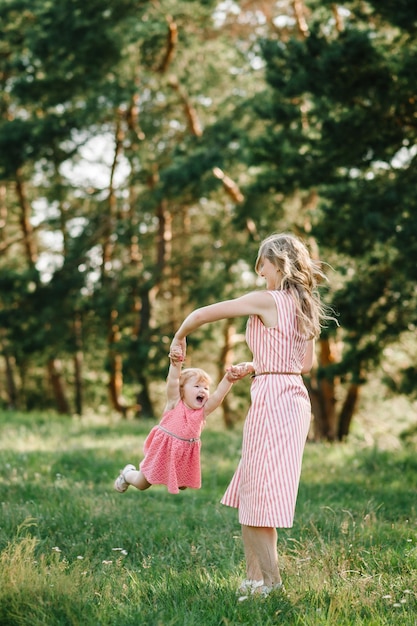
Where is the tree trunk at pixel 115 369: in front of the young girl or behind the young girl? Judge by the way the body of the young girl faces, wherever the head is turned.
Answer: behind

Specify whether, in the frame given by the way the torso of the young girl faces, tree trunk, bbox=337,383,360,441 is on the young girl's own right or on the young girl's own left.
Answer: on the young girl's own left

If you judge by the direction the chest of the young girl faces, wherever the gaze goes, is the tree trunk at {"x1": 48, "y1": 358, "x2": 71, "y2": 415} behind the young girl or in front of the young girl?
behind

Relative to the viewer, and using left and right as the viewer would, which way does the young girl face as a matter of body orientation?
facing the viewer and to the right of the viewer

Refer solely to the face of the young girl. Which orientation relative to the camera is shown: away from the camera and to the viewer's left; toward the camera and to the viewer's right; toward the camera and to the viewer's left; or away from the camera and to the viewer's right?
toward the camera and to the viewer's right

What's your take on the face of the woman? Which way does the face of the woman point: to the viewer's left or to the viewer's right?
to the viewer's left

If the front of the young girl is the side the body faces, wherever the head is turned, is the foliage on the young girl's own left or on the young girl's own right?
on the young girl's own left

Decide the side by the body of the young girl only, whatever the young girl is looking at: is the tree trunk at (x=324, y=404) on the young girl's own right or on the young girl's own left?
on the young girl's own left
